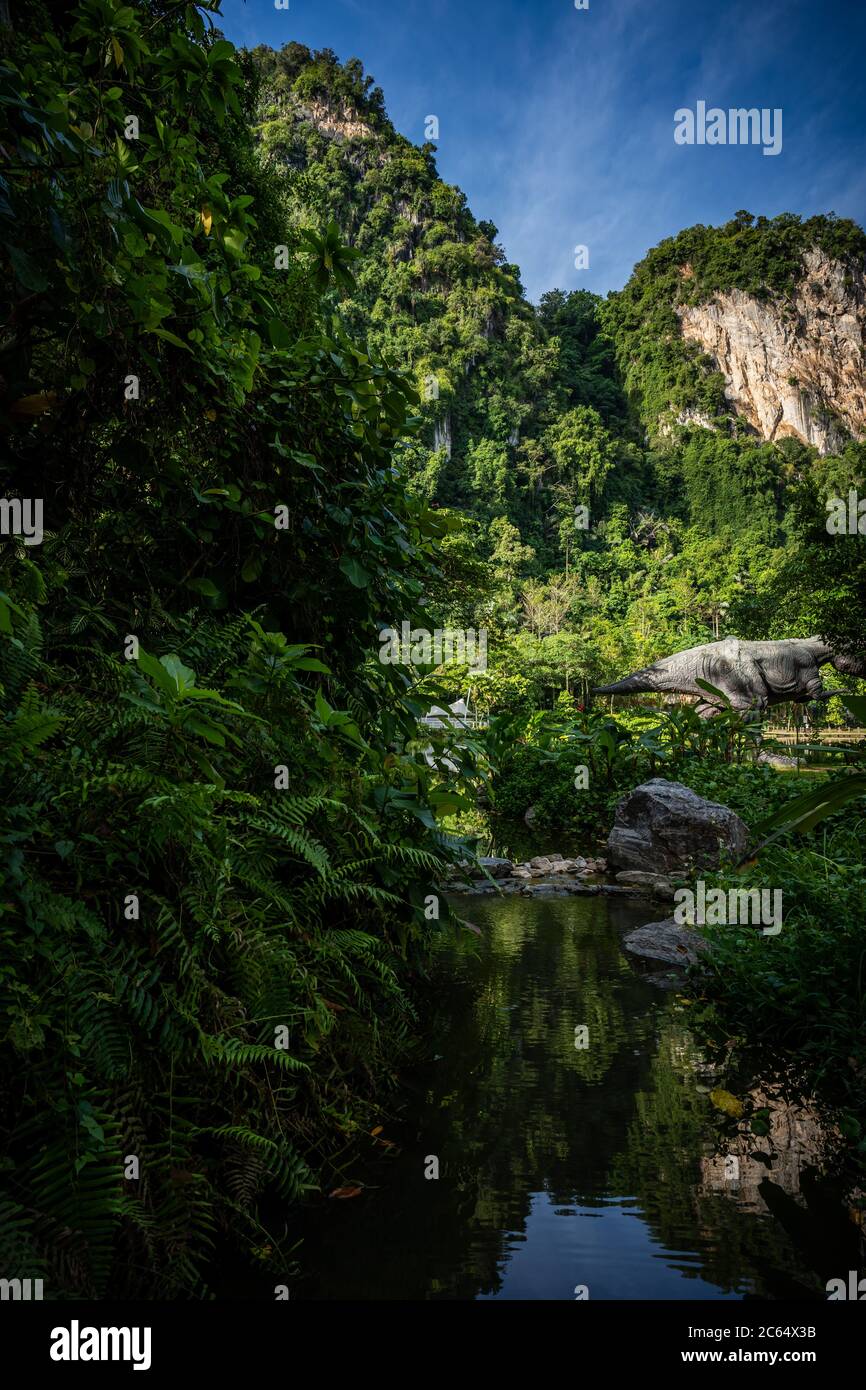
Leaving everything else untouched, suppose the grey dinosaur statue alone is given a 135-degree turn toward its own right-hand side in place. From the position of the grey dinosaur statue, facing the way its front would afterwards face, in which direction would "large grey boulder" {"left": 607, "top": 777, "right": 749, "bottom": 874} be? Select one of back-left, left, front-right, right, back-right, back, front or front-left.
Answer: front-left

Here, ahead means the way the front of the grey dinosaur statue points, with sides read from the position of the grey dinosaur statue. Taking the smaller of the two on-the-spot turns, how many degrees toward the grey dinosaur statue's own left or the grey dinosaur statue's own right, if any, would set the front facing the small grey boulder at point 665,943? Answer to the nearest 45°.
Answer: approximately 90° to the grey dinosaur statue's own right

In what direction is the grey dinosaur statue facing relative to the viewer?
to the viewer's right
